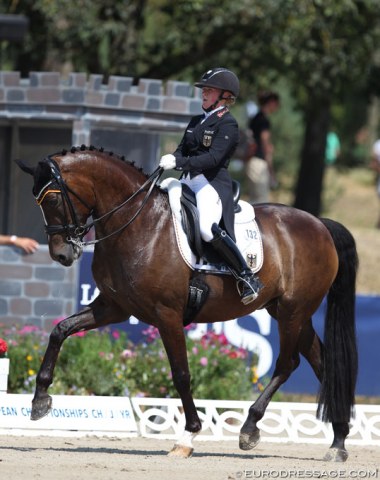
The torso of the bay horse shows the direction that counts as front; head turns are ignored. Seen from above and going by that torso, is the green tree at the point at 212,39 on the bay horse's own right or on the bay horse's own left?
on the bay horse's own right

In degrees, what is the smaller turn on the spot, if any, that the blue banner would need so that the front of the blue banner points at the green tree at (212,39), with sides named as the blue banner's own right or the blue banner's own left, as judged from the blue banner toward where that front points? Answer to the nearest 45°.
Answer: approximately 180°

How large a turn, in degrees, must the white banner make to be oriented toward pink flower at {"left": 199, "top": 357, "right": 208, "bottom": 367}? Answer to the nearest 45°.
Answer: approximately 135° to its left

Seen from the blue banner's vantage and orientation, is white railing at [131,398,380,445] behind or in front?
in front

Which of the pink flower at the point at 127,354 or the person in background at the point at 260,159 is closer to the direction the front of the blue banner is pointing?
the pink flower

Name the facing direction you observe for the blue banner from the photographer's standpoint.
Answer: facing the viewer

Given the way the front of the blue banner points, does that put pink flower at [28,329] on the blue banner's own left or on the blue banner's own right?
on the blue banner's own right

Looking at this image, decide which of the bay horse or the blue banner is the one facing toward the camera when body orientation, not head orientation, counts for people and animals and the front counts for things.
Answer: the blue banner

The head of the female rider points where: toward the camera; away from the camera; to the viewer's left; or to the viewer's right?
to the viewer's left

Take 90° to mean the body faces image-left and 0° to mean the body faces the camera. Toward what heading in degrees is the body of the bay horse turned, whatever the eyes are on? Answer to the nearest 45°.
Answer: approximately 90°

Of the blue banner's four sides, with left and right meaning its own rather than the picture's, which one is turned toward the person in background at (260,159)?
back

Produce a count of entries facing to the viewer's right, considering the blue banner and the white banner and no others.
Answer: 0

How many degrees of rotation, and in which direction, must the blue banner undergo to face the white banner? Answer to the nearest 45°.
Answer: approximately 45° to its right
